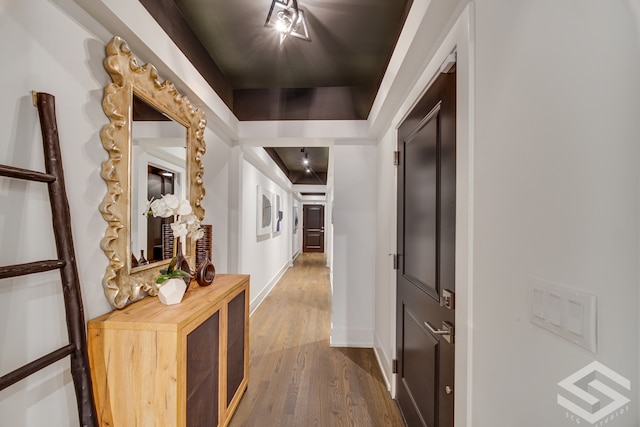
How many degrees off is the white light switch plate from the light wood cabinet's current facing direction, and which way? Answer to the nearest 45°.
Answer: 0° — it already faces it

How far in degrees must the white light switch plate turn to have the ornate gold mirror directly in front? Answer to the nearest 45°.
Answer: approximately 45° to its right

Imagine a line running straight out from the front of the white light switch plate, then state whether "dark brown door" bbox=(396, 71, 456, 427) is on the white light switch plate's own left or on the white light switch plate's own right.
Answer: on the white light switch plate's own right

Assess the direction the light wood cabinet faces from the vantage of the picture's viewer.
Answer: facing the viewer and to the right of the viewer

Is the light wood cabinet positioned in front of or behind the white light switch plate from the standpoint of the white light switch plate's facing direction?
in front

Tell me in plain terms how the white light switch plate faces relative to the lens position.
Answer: facing the viewer and to the left of the viewer

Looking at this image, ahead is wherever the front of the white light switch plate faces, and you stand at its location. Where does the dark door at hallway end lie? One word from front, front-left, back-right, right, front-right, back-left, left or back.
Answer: right

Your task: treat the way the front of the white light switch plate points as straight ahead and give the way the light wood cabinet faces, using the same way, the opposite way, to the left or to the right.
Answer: the opposite way

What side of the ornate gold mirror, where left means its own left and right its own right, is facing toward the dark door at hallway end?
left

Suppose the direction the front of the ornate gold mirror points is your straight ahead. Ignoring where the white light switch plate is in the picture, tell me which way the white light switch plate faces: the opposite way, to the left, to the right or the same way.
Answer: the opposite way

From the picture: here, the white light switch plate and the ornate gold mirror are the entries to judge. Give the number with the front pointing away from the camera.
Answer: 0
